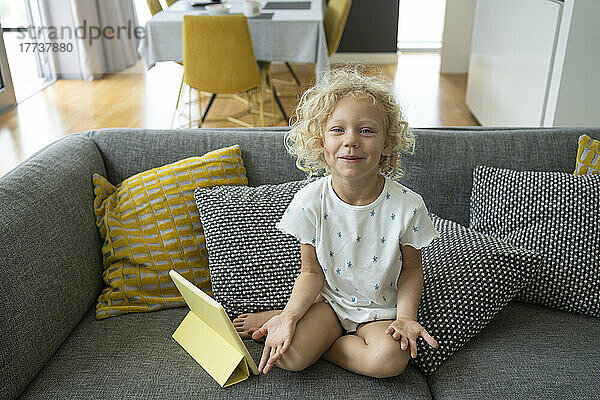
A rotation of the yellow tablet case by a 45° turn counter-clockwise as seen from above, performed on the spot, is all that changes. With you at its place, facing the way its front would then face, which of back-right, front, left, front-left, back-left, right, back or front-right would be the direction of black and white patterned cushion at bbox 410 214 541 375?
right

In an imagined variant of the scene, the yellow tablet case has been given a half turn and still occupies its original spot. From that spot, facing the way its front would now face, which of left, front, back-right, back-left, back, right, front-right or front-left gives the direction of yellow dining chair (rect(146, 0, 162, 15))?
back-right

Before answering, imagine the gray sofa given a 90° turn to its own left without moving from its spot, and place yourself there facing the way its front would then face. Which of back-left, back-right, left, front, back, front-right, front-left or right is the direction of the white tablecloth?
left

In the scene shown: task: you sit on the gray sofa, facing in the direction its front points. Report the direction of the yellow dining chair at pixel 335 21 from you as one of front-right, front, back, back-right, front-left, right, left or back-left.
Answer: back

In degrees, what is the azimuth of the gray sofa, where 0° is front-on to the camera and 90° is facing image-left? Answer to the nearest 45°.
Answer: approximately 0°

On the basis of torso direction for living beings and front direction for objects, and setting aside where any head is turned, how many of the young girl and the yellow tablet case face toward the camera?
1
